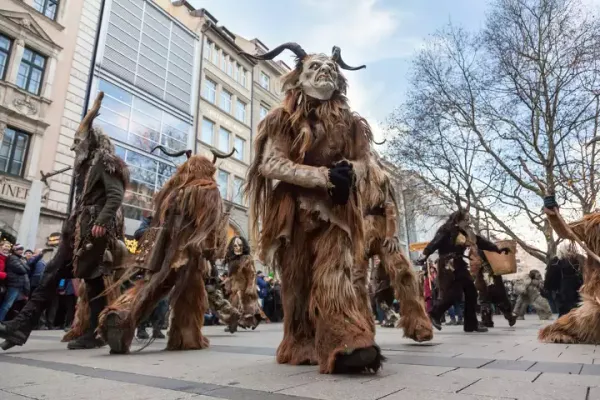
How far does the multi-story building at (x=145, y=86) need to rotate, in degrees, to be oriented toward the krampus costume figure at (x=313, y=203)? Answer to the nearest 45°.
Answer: approximately 45° to its right

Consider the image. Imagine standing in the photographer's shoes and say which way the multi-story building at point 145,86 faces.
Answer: facing the viewer and to the right of the viewer

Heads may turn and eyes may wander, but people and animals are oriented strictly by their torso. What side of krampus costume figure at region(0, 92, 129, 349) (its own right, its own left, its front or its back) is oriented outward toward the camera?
left

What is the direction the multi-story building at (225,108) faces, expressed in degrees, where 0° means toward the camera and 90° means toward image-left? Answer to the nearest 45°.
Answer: approximately 315°

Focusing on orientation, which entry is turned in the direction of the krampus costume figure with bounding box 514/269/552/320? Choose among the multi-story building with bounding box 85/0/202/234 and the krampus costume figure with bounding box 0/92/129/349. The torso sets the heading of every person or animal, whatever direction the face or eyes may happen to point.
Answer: the multi-story building

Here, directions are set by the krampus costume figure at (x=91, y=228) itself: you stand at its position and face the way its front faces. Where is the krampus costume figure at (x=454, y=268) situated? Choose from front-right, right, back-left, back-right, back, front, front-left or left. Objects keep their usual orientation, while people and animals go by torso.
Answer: back

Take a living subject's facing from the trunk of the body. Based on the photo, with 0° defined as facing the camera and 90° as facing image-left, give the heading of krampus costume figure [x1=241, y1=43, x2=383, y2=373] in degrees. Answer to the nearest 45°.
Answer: approximately 315°

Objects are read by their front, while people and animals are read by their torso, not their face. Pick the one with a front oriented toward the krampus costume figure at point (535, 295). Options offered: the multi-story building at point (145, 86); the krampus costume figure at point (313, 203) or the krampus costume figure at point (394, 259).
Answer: the multi-story building

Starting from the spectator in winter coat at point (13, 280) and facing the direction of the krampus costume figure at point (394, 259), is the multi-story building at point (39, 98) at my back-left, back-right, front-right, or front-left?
back-left

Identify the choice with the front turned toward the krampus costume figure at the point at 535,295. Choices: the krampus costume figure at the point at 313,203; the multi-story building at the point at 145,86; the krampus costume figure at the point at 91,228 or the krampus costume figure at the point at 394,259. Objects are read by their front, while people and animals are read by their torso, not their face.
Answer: the multi-story building

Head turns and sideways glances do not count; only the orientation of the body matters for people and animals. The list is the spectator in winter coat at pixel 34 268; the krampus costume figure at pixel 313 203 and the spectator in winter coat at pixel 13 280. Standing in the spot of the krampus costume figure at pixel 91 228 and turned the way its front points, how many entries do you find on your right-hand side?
2

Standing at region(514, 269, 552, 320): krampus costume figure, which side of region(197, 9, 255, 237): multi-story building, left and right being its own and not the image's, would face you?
front

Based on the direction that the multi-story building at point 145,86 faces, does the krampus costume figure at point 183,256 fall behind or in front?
in front

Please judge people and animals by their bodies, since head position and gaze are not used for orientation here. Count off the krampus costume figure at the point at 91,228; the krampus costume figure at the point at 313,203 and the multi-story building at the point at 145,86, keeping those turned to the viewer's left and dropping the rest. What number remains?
1
